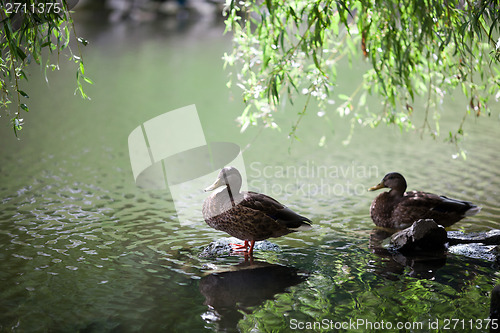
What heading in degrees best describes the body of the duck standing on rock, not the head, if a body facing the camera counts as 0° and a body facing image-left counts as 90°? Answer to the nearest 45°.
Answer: approximately 90°

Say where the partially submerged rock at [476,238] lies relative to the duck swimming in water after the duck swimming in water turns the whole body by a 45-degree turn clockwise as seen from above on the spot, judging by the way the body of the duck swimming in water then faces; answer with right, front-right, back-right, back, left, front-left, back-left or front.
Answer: back

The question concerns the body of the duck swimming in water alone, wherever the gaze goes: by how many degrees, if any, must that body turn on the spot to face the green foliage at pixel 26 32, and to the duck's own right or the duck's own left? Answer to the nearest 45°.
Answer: approximately 45° to the duck's own left

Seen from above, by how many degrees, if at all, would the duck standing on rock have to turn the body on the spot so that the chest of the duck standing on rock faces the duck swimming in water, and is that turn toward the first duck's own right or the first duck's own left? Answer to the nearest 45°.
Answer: approximately 135° to the first duck's own right

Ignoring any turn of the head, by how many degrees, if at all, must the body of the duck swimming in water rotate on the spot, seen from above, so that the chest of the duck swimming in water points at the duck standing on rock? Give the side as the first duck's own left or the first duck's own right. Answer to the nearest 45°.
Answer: approximately 45° to the first duck's own left

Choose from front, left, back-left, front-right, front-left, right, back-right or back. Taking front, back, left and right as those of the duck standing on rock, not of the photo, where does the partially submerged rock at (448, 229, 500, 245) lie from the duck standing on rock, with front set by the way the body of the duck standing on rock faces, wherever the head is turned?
back

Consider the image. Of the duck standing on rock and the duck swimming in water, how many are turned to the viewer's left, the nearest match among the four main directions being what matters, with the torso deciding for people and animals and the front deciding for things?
2

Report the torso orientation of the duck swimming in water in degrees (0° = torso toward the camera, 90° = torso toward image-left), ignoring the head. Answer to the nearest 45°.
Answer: approximately 90°

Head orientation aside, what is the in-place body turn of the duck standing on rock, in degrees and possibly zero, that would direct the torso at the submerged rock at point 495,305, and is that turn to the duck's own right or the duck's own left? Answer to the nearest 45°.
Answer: approximately 135° to the duck's own left
